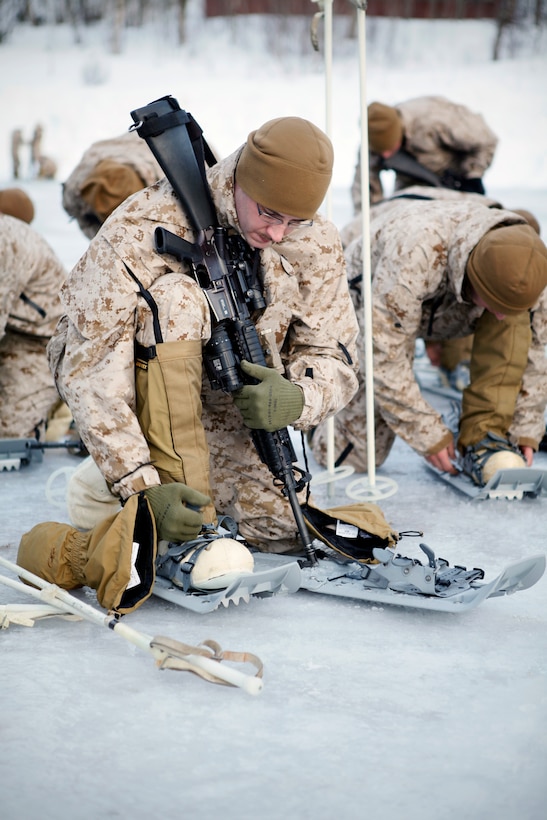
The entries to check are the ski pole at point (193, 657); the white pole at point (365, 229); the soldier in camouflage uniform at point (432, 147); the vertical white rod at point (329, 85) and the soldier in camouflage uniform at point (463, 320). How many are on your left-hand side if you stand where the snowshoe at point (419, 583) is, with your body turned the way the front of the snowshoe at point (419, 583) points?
4

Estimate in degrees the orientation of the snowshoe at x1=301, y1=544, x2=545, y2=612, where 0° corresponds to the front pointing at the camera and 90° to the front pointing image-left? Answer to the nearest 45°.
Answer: approximately 270°

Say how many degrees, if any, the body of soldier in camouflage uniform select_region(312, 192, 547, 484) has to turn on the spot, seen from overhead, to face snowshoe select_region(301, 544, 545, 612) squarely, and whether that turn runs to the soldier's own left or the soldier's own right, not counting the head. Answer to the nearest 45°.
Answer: approximately 45° to the soldier's own right

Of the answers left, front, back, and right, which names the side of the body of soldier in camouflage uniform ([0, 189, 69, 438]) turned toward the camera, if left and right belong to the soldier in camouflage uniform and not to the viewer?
left
